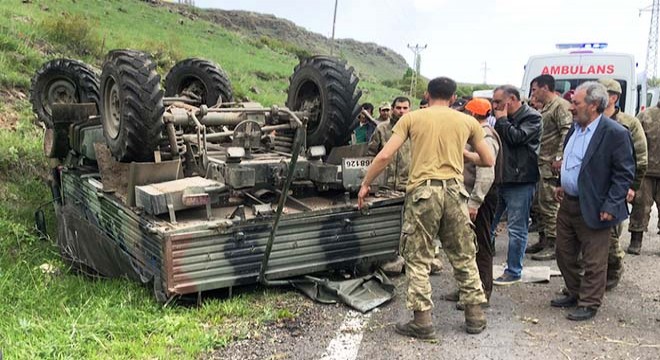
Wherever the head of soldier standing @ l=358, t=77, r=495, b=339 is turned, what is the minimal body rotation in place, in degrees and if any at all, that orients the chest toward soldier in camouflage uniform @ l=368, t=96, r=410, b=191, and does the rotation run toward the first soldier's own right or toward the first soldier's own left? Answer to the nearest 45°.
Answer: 0° — they already face them

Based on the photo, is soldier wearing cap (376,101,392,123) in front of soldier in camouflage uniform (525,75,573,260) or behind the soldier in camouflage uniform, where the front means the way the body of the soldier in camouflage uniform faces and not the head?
in front

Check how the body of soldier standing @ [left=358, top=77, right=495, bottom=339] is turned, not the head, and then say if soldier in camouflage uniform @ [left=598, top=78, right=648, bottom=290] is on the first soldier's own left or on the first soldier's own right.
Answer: on the first soldier's own right

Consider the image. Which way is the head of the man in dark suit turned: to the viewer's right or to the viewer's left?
to the viewer's left

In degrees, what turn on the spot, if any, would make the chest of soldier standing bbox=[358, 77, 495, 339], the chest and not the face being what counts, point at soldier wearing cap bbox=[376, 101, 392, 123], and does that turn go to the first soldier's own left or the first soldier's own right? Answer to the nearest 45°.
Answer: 0° — they already face them

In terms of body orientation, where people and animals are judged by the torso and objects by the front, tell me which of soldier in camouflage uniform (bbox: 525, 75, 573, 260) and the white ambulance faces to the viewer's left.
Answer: the soldier in camouflage uniform

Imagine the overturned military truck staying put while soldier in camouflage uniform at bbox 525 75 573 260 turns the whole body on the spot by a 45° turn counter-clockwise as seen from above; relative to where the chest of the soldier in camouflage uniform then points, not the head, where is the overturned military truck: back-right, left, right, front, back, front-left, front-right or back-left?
front

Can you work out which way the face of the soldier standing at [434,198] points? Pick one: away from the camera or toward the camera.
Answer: away from the camera

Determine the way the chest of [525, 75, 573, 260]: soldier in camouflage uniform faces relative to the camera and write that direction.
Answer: to the viewer's left

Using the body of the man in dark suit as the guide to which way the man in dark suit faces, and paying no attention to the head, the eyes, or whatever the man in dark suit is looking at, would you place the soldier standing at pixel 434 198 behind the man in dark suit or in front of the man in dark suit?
in front

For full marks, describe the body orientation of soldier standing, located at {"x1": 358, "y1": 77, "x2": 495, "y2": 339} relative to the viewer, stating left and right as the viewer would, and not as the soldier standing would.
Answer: facing away from the viewer

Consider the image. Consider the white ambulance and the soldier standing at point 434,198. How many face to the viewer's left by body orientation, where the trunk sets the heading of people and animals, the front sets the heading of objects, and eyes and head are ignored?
0

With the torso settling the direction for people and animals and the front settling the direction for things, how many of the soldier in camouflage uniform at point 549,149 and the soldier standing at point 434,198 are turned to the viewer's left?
1

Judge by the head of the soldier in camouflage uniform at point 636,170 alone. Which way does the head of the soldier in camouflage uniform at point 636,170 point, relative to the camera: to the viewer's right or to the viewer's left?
to the viewer's left
